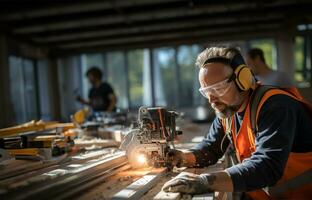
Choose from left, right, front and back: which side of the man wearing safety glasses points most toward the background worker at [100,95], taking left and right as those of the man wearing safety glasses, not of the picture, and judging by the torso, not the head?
right

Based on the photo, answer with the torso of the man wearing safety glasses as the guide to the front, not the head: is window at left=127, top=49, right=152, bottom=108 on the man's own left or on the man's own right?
on the man's own right

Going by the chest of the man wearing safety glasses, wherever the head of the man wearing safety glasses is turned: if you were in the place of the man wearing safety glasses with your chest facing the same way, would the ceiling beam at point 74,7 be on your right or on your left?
on your right

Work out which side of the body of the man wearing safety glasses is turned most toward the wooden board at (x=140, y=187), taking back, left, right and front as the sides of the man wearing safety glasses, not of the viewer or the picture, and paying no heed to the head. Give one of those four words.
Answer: front

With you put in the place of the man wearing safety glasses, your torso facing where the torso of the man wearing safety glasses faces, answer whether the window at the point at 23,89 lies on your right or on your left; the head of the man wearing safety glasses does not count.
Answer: on your right

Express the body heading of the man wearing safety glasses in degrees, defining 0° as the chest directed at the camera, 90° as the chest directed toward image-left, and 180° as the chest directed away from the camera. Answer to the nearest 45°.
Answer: approximately 45°

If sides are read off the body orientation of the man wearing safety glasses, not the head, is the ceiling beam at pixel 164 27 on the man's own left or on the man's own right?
on the man's own right
